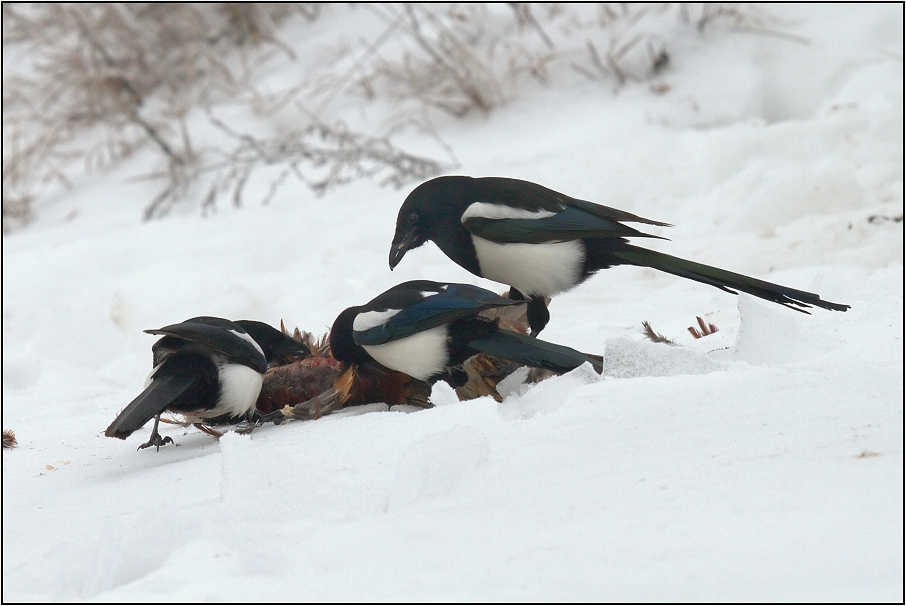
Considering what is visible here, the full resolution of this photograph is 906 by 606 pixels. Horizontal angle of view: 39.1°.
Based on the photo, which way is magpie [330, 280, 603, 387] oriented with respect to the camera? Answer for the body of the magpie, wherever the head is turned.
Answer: to the viewer's left

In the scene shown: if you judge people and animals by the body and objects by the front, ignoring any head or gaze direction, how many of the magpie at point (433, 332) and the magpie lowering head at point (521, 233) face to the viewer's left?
2

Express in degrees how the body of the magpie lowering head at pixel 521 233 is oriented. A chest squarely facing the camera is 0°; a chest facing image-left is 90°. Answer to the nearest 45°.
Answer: approximately 90°

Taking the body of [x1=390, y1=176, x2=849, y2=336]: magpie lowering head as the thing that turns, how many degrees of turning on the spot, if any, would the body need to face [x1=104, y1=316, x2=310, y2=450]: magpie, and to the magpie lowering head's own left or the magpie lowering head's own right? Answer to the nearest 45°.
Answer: approximately 45° to the magpie lowering head's own left

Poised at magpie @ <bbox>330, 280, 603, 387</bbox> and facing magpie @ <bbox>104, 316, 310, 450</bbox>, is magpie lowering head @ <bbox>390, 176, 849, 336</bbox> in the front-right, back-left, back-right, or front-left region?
back-right
